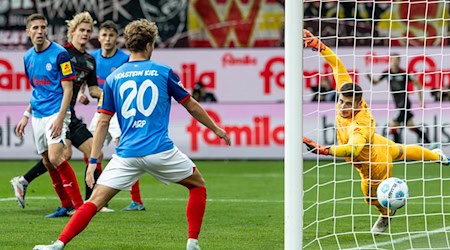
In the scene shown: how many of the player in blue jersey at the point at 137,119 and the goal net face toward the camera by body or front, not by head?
0

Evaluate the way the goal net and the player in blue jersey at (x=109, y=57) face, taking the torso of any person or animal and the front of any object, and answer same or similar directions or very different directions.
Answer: very different directions

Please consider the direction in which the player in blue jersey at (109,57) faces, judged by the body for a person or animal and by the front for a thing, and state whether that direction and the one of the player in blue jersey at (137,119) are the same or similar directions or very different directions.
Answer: very different directions

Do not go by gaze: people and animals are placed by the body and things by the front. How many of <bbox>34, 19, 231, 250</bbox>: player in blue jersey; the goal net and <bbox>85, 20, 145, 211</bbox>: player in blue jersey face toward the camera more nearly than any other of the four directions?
1

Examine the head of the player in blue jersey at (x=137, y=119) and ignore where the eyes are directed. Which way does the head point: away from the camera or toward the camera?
away from the camera

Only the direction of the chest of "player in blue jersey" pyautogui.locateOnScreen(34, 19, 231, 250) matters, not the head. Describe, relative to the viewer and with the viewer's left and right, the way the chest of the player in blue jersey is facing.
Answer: facing away from the viewer

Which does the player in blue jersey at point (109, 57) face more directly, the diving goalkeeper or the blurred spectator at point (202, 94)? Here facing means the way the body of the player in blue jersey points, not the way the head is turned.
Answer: the diving goalkeeper
